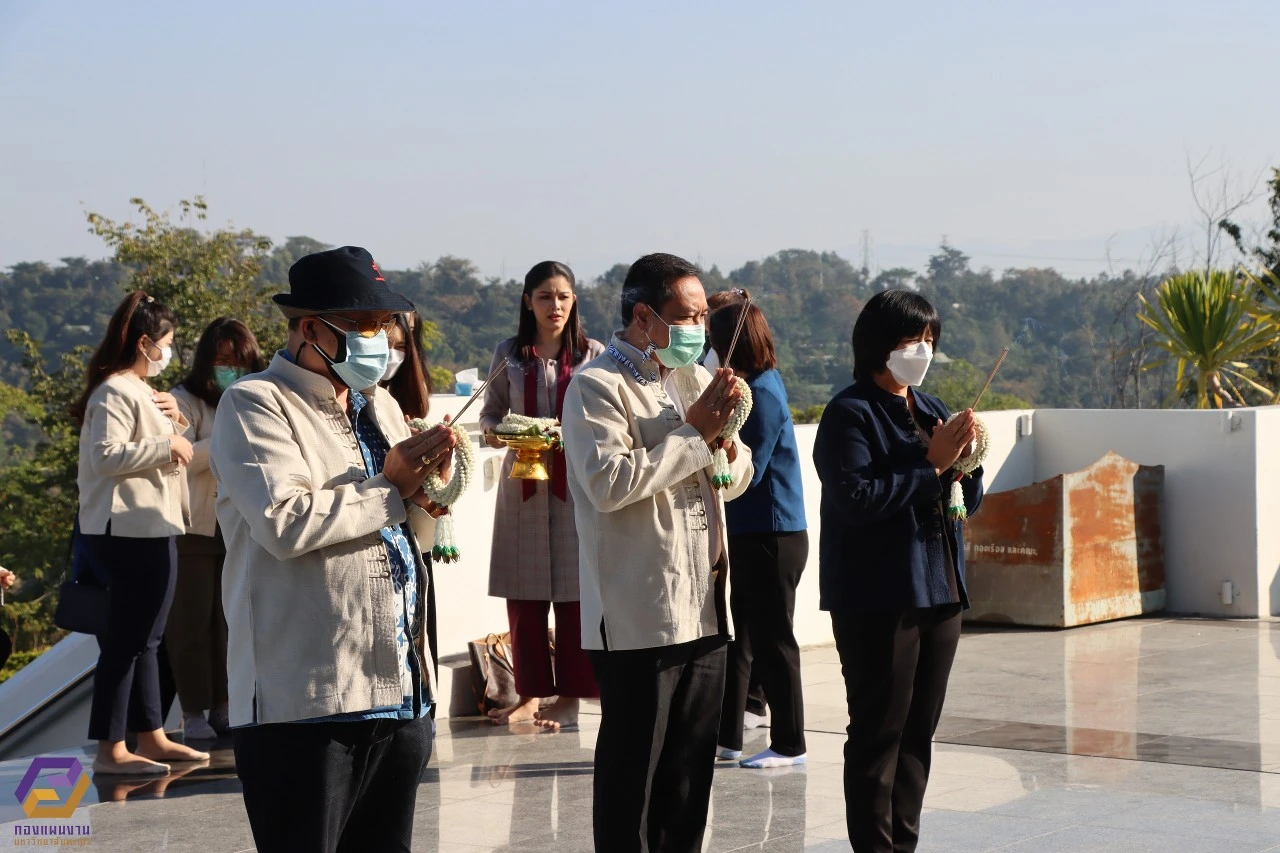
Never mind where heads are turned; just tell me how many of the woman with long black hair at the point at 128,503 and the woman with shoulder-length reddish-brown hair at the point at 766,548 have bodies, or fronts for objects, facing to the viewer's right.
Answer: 1

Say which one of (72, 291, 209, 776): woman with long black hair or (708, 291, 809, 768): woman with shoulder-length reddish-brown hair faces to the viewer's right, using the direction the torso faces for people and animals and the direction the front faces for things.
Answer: (72, 291, 209, 776): woman with long black hair

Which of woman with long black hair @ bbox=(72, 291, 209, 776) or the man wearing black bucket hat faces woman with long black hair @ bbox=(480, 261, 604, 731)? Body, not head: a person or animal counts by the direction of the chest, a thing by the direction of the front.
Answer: woman with long black hair @ bbox=(72, 291, 209, 776)

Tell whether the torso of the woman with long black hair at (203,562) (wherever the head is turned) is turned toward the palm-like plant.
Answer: no

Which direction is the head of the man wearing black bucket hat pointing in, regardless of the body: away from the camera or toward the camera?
toward the camera

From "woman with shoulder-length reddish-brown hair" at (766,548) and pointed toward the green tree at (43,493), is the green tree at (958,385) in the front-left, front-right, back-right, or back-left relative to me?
front-right

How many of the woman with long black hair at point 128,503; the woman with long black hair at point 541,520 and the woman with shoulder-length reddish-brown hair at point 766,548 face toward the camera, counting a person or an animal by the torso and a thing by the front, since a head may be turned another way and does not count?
1

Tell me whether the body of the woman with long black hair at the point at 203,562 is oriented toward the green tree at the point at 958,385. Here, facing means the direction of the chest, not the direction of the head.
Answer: no

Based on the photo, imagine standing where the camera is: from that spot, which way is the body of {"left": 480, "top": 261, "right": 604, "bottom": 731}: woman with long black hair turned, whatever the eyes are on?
toward the camera

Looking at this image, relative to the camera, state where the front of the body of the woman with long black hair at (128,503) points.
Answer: to the viewer's right

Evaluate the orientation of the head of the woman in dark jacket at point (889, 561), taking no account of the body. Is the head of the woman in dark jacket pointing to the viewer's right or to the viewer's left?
to the viewer's right

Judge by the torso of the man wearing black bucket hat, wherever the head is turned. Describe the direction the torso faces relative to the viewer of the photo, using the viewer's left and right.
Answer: facing the viewer and to the right of the viewer

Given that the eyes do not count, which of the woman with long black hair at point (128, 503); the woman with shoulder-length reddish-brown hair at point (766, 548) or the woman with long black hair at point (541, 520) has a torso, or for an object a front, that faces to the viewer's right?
the woman with long black hair at point (128, 503)

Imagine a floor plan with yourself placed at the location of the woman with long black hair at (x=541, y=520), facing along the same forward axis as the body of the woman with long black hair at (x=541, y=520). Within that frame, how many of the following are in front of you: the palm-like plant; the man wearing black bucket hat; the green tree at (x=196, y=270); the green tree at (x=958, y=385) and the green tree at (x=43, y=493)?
1

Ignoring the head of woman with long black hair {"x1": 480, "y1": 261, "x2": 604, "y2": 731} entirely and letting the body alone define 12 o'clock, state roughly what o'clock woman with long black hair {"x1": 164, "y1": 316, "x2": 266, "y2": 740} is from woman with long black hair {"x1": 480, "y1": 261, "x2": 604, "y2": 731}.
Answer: woman with long black hair {"x1": 164, "y1": 316, "x2": 266, "y2": 740} is roughly at 3 o'clock from woman with long black hair {"x1": 480, "y1": 261, "x2": 604, "y2": 731}.

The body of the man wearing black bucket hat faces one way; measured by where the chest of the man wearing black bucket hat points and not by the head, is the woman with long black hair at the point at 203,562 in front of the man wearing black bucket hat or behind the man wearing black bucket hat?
behind

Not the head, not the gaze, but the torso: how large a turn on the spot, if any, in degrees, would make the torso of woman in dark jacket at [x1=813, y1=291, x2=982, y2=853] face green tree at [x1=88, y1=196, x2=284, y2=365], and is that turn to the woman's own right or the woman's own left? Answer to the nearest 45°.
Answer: approximately 180°

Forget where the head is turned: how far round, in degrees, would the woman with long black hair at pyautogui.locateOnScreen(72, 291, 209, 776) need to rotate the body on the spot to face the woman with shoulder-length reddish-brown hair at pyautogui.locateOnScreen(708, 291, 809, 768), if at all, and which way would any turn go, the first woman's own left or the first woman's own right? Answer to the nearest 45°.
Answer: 0° — they already face them
